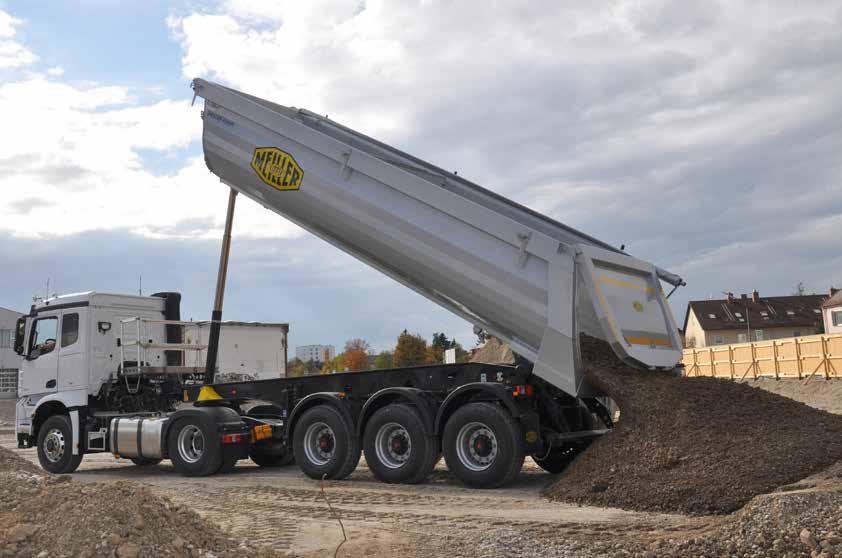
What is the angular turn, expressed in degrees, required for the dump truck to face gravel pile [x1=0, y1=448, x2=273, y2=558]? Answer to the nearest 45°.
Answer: approximately 90° to its left

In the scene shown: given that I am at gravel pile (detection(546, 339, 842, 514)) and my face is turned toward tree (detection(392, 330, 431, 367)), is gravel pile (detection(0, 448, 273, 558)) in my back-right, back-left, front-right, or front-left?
back-left

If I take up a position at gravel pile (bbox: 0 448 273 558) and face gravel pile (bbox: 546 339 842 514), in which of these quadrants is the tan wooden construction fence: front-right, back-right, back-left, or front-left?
front-left

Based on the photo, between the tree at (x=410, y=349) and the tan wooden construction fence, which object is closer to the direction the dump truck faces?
the tree

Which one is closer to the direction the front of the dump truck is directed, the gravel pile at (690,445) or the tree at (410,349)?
the tree

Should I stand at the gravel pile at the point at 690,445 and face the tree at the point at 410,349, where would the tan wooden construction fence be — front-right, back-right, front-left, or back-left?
front-right

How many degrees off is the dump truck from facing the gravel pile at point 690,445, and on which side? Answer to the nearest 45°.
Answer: approximately 180°

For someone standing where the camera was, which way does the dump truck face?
facing away from the viewer and to the left of the viewer

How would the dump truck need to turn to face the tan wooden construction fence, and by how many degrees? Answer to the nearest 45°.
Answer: approximately 90° to its right

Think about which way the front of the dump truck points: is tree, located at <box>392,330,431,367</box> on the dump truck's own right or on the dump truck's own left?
on the dump truck's own right

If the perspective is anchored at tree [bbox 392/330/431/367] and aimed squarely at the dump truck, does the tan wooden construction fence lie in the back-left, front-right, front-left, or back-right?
front-left

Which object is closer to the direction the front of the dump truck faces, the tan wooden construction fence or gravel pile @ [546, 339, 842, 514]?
the tan wooden construction fence
